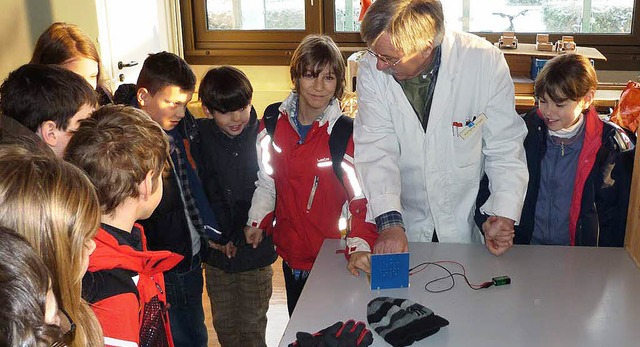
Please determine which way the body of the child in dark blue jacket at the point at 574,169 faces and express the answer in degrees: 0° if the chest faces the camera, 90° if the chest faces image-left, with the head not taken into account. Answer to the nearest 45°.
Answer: approximately 45°

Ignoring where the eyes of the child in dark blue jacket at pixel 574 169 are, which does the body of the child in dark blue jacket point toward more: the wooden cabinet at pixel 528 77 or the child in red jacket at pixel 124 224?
the child in red jacket

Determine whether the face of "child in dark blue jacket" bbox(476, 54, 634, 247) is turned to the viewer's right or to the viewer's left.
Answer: to the viewer's left

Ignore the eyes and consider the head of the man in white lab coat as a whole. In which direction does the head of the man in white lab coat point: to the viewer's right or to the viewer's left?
to the viewer's left

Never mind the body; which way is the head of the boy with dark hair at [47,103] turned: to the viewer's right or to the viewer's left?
to the viewer's right

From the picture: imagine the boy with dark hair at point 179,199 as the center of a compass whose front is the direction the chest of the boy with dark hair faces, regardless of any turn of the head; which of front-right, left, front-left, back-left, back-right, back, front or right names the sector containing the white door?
back-left

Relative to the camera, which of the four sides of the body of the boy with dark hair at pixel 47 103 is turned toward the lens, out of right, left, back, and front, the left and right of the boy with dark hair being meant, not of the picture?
right
